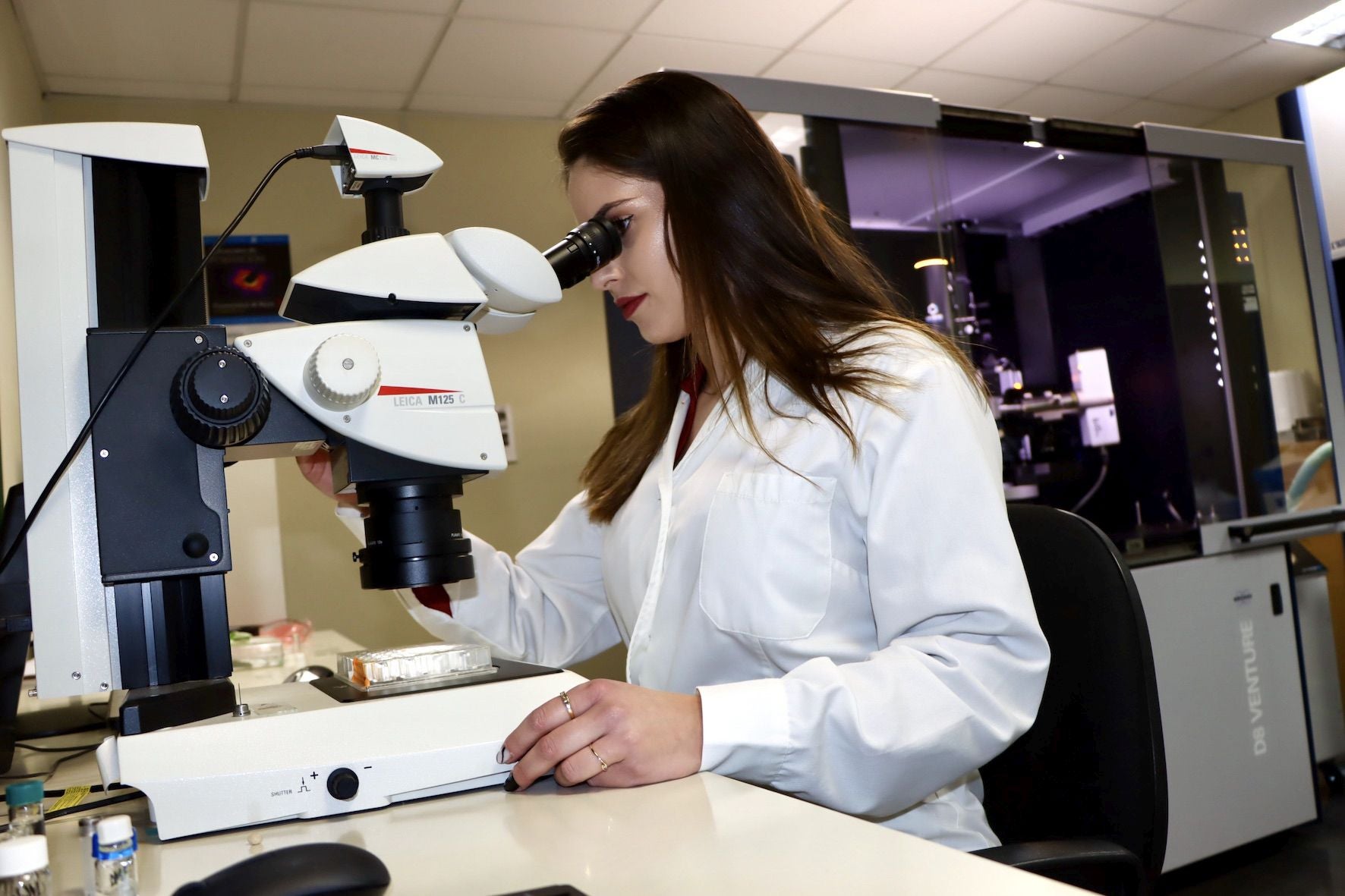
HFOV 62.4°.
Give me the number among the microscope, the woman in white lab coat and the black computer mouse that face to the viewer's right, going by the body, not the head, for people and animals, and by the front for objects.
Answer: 1

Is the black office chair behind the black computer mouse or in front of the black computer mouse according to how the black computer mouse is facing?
behind

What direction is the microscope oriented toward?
to the viewer's right

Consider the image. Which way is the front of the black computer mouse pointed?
to the viewer's left

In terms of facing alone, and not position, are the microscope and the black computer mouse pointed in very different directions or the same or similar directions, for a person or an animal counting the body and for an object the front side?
very different directions

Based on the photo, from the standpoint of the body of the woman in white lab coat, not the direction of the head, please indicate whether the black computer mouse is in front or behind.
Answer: in front

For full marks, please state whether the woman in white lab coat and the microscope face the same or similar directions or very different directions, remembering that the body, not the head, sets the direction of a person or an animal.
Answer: very different directions

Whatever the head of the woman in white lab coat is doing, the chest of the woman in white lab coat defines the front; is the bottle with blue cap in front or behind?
in front

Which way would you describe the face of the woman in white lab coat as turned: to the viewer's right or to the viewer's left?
to the viewer's left
